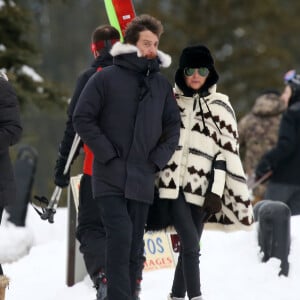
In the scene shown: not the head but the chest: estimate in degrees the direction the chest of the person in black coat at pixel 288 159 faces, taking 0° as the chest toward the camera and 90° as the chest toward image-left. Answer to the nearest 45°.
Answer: approximately 90°

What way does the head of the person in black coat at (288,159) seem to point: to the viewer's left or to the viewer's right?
to the viewer's left

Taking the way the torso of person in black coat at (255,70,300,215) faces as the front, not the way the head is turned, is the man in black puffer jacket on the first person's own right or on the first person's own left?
on the first person's own left

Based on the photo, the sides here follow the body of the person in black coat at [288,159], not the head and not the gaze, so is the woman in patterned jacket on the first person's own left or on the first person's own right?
on the first person's own left
